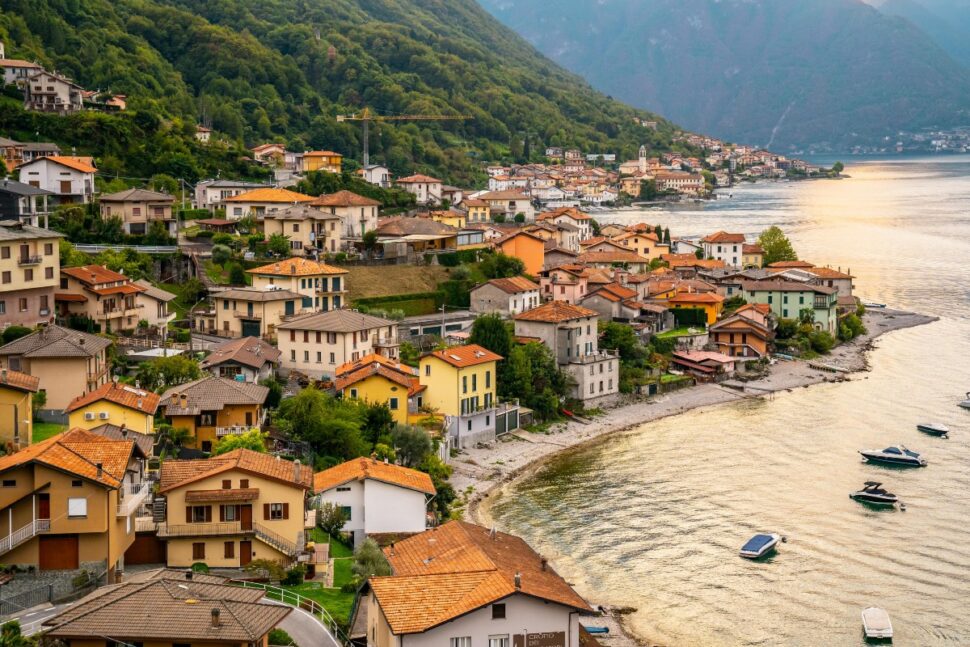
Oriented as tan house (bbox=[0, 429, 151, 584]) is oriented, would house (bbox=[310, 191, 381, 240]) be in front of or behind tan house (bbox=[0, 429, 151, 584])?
behind

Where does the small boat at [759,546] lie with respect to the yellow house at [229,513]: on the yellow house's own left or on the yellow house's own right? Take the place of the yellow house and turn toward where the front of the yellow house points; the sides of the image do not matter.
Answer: on the yellow house's own left

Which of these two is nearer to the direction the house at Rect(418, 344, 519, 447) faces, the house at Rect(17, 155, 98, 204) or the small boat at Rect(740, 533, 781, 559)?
the small boat

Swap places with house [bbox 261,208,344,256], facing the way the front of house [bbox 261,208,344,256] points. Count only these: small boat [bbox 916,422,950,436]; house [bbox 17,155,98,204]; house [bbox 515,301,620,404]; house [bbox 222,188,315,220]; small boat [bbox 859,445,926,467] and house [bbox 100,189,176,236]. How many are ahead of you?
3

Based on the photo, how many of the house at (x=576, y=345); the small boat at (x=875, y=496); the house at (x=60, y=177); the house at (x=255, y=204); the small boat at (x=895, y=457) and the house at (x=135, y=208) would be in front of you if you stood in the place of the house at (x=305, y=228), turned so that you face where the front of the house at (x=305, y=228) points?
3

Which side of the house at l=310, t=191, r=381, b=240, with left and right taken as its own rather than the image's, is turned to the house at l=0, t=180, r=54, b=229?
right

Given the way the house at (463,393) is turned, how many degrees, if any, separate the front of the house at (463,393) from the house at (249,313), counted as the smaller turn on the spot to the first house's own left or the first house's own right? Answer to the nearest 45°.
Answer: approximately 180°

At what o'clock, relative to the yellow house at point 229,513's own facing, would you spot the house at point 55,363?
The house is roughly at 5 o'clock from the yellow house.

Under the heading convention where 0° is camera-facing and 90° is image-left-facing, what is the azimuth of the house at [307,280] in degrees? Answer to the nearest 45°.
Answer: approximately 315°

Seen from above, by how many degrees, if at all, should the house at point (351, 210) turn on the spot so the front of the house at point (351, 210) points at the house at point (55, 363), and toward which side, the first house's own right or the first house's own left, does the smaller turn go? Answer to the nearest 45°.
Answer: approximately 45° to the first house's own right

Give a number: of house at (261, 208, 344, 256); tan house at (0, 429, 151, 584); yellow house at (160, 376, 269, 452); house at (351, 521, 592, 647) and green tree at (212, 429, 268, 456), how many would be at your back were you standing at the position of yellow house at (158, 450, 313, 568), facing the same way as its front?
3
